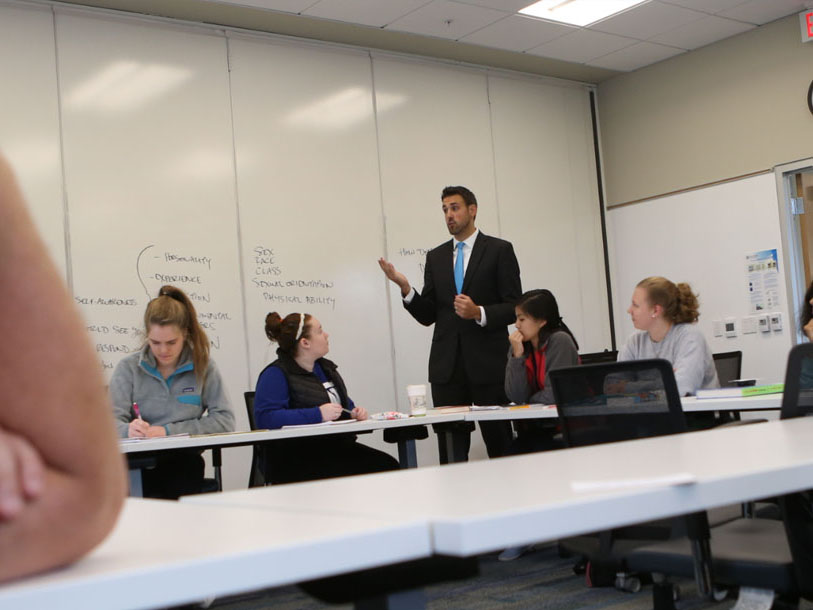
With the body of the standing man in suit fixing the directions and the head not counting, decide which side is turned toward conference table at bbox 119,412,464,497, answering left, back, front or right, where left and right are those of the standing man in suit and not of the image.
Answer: front

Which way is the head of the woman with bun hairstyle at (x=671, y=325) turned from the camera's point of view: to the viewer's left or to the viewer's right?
to the viewer's left

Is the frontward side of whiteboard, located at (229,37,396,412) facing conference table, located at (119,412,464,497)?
yes

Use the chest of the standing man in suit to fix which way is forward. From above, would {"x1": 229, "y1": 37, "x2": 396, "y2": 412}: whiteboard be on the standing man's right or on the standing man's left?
on the standing man's right

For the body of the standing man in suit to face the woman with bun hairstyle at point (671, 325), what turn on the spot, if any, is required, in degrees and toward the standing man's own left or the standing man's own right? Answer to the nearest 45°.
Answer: approximately 90° to the standing man's own left

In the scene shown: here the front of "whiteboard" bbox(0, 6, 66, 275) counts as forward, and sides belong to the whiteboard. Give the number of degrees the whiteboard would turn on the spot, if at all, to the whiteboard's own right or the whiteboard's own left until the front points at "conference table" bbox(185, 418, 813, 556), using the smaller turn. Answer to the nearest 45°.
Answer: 0° — it already faces it

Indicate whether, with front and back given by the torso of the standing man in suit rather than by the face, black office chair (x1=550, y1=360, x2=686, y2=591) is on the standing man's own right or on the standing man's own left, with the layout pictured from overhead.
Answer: on the standing man's own left

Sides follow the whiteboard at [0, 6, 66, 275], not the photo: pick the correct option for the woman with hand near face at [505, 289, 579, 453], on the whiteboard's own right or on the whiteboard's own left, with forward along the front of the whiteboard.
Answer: on the whiteboard's own left

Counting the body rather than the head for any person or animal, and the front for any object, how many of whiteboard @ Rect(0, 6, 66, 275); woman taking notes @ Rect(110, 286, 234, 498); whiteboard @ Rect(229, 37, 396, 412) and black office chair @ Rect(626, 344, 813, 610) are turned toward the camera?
3

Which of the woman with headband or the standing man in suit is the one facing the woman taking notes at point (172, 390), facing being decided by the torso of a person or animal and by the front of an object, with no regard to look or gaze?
the standing man in suit

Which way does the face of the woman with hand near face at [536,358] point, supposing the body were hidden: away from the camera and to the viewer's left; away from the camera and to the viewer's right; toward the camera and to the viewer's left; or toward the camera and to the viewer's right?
toward the camera and to the viewer's left

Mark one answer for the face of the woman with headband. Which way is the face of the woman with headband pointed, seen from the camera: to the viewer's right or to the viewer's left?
to the viewer's right

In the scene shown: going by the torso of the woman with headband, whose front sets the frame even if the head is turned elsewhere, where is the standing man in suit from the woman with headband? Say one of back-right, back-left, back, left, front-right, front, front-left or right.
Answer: left
